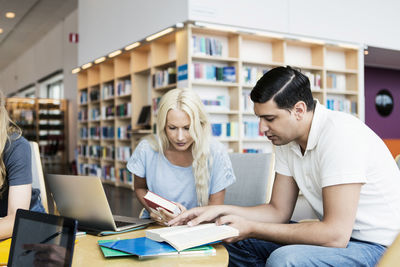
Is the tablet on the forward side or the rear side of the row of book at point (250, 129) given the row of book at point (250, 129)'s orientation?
on the forward side

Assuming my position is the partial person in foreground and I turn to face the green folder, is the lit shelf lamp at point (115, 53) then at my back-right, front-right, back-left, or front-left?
back-left

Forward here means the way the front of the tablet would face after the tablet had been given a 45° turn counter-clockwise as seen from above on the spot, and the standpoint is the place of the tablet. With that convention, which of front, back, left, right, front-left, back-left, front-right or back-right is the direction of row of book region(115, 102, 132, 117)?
back-left

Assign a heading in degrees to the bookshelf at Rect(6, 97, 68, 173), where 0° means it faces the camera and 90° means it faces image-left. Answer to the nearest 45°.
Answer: approximately 0°

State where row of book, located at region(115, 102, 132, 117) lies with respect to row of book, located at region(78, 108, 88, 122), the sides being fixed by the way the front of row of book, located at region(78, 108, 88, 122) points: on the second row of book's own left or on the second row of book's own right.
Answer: on the second row of book's own left

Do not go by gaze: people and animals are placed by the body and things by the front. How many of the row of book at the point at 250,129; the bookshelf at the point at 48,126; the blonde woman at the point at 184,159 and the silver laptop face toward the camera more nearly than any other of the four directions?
3
